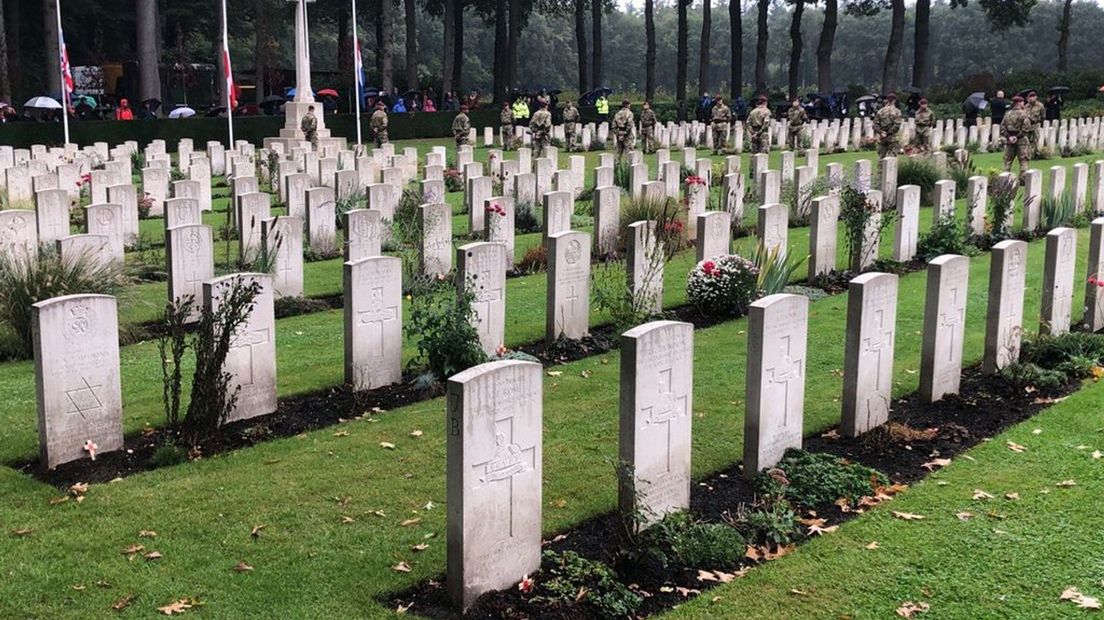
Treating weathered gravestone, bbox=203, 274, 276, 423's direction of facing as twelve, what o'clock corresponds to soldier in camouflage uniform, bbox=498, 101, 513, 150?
The soldier in camouflage uniform is roughly at 8 o'clock from the weathered gravestone.

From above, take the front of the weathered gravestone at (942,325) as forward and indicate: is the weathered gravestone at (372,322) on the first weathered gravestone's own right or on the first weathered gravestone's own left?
on the first weathered gravestone's own right

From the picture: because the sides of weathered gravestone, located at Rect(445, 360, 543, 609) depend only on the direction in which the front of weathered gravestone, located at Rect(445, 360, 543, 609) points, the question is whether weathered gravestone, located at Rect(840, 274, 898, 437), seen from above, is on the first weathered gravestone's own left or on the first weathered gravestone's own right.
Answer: on the first weathered gravestone's own left

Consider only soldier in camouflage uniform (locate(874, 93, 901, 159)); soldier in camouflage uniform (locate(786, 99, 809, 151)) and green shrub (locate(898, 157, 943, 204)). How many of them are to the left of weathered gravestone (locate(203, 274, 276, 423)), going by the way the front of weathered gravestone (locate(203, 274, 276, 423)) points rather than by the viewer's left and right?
3

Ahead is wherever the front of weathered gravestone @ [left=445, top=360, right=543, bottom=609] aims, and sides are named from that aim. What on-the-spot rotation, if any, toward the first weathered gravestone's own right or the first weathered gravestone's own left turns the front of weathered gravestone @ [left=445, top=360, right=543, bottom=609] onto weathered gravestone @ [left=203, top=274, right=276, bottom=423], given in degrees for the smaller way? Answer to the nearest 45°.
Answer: approximately 180°

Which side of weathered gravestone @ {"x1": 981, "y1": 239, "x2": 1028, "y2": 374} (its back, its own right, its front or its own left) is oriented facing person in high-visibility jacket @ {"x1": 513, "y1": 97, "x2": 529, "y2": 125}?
back

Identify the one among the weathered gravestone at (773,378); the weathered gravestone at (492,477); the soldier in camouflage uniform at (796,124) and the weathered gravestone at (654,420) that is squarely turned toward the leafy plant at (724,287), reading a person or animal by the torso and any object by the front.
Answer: the soldier in camouflage uniform

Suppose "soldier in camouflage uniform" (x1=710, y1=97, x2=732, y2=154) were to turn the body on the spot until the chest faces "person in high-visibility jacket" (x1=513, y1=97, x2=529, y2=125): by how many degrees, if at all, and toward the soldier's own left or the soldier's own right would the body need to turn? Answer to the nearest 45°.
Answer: approximately 135° to the soldier's own right

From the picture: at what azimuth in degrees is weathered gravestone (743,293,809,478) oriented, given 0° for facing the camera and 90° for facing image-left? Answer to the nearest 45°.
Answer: approximately 315°

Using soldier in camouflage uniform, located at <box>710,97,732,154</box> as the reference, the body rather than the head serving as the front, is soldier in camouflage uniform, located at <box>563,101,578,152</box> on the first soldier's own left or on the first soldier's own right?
on the first soldier's own right
